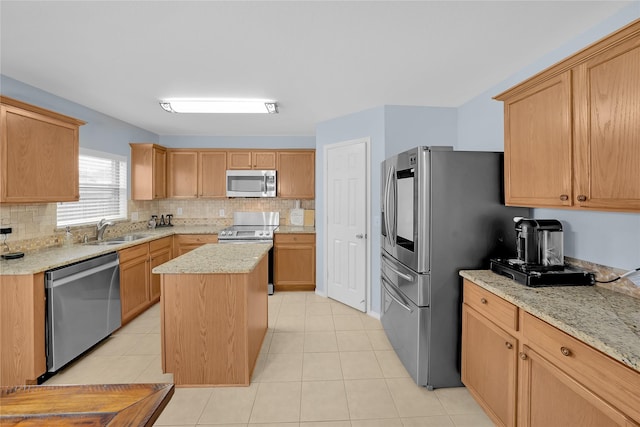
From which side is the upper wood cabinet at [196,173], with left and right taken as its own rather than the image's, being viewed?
front

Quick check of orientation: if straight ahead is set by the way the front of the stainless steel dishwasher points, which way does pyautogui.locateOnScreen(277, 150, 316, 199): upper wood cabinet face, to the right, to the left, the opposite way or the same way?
to the right

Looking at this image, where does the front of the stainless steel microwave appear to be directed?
toward the camera

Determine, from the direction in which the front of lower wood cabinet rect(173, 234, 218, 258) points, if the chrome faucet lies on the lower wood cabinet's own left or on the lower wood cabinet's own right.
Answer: on the lower wood cabinet's own right

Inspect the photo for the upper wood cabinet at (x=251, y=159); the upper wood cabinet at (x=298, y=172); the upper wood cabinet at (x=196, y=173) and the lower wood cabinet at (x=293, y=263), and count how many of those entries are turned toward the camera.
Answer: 4

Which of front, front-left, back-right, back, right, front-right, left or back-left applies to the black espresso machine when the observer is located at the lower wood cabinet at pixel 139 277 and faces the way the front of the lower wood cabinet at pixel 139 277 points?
front

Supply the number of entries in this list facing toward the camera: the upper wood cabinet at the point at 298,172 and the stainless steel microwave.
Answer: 2

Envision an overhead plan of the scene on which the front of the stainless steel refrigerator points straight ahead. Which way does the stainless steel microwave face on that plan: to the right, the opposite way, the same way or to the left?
to the left

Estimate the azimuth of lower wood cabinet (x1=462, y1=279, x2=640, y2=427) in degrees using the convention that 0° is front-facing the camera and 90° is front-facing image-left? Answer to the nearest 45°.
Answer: approximately 45°

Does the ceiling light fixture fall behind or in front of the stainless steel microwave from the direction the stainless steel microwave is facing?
in front

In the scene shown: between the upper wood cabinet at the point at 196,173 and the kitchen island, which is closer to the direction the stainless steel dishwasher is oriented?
the kitchen island

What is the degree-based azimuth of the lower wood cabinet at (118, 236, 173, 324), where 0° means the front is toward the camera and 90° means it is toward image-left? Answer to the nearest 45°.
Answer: approximately 315°

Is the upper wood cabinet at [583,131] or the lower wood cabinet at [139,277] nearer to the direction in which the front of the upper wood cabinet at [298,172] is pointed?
the upper wood cabinet
